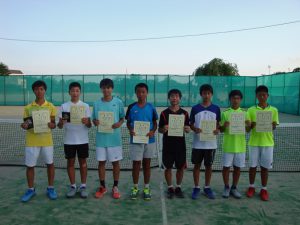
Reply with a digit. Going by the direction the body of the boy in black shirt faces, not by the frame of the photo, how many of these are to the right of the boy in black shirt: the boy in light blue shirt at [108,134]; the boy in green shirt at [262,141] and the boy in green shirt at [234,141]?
1

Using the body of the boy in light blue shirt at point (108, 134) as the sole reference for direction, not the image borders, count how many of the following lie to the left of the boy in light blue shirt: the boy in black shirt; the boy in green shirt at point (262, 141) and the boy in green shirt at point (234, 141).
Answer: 3

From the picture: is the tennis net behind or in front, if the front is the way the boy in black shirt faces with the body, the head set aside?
behind

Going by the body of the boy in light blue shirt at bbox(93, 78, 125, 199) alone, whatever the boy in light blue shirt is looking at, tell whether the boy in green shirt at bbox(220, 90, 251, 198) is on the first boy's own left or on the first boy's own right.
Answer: on the first boy's own left

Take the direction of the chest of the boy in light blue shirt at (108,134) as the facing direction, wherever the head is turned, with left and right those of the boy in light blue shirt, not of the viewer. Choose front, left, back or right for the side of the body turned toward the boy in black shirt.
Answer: left

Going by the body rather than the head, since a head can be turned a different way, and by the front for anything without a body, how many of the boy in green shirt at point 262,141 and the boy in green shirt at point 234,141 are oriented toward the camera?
2

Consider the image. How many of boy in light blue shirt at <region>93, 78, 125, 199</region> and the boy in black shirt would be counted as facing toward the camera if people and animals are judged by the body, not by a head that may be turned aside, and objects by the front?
2

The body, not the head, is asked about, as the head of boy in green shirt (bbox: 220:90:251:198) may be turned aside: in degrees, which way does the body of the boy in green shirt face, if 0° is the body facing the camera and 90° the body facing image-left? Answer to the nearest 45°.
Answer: approximately 0°

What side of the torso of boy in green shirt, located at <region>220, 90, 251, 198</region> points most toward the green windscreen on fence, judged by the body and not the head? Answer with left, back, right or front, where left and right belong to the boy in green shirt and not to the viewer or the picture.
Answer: back

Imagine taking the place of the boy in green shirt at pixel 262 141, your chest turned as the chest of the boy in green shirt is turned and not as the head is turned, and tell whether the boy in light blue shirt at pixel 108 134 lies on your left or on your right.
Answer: on your right

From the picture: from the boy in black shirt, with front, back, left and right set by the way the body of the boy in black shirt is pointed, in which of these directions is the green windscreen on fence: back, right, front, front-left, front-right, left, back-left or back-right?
back
